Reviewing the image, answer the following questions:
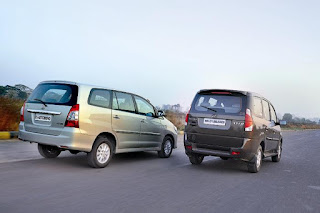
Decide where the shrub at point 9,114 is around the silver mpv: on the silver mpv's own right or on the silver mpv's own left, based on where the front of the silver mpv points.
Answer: on the silver mpv's own left

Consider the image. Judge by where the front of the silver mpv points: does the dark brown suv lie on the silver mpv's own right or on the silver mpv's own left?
on the silver mpv's own right

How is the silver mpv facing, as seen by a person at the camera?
facing away from the viewer and to the right of the viewer
